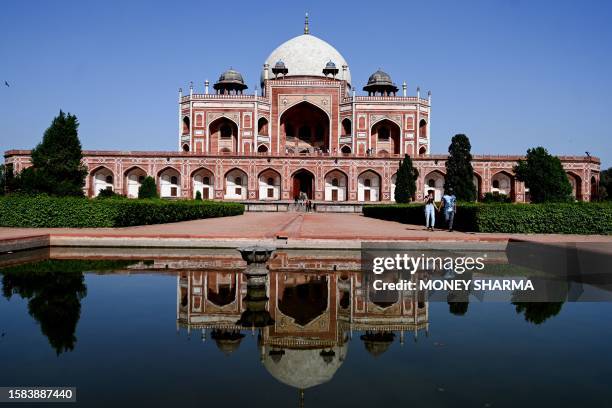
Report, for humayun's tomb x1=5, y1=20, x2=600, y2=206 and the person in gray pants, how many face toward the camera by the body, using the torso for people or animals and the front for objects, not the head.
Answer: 2

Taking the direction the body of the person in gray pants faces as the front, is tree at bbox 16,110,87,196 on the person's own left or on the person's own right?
on the person's own right

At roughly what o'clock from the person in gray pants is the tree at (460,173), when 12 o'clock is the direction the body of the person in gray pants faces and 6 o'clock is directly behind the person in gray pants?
The tree is roughly at 6 o'clock from the person in gray pants.

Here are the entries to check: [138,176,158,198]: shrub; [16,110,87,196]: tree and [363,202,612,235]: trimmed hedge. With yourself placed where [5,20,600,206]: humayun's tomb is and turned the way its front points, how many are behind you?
0

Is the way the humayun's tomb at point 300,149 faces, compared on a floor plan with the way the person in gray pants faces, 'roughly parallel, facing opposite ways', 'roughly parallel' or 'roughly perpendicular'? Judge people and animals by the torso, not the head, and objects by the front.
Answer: roughly parallel

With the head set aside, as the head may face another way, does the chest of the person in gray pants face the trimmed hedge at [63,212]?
no

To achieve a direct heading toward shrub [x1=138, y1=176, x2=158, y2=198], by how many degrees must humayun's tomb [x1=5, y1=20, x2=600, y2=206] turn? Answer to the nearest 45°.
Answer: approximately 45° to its right

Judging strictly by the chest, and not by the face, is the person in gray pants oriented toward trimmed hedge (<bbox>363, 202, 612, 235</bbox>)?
no

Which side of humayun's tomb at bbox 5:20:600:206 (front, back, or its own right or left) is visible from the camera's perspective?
front

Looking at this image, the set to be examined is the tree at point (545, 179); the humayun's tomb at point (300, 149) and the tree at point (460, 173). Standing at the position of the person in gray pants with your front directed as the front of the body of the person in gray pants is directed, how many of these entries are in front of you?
0

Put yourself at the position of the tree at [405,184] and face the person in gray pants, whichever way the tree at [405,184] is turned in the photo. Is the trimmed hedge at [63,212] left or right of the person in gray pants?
right

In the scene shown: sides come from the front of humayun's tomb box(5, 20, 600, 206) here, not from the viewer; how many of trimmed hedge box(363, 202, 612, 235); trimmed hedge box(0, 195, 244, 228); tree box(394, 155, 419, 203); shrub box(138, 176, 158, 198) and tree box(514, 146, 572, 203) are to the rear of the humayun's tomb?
0

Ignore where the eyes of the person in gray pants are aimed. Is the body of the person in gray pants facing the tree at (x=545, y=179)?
no

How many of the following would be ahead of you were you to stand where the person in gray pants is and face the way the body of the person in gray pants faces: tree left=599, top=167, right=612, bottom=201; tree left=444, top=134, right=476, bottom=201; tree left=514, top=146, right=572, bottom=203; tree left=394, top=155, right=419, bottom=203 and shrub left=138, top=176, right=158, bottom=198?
0
